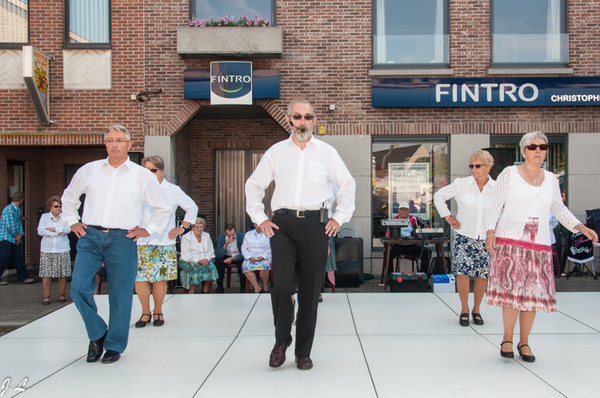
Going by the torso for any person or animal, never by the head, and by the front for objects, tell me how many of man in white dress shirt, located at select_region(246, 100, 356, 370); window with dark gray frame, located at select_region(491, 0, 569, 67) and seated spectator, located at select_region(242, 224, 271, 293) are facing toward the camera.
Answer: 3

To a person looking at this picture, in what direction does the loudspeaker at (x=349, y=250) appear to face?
facing the viewer

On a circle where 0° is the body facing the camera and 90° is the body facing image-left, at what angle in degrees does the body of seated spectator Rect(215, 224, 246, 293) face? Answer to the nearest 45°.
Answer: approximately 0°

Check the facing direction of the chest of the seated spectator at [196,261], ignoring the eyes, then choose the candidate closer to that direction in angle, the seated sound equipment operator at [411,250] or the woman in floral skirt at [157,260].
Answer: the woman in floral skirt

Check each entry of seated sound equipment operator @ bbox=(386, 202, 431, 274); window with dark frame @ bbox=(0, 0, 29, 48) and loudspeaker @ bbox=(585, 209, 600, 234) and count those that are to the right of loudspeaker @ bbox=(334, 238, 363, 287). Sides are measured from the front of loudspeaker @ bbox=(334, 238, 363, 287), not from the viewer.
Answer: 1
